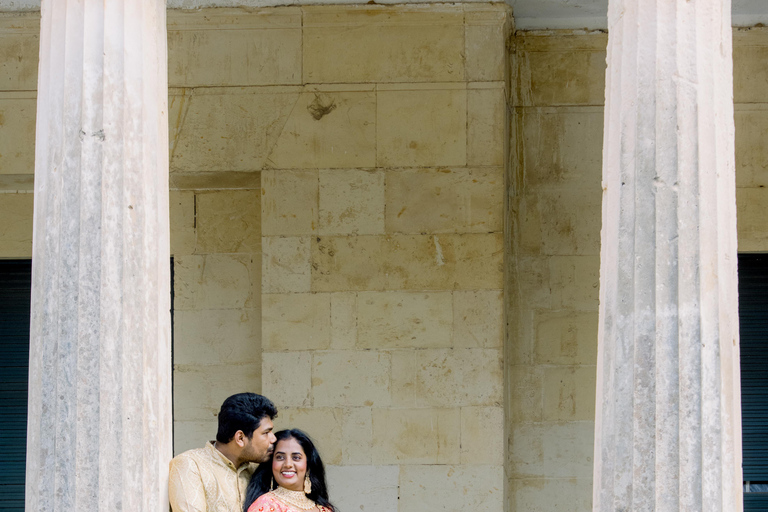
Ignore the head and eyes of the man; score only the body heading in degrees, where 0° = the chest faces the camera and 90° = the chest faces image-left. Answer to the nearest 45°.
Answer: approximately 315°

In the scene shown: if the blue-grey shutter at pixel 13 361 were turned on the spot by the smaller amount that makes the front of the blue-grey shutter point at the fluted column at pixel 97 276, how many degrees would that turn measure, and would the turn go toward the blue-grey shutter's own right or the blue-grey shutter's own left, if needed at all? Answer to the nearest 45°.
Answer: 0° — it already faces it

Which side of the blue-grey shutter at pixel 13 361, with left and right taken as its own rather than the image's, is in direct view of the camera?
front

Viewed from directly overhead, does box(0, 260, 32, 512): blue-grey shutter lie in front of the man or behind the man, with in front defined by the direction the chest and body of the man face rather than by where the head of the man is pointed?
behind

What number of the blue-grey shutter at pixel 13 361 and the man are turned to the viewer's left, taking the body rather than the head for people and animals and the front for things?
0

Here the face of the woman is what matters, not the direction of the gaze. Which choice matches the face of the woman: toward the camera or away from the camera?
toward the camera

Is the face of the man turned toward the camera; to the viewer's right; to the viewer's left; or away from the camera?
to the viewer's right

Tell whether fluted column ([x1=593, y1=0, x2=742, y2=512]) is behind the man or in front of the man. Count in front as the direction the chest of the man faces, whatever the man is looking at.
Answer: in front

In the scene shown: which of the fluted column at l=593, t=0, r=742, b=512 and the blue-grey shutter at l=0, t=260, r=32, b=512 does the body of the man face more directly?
the fluted column
